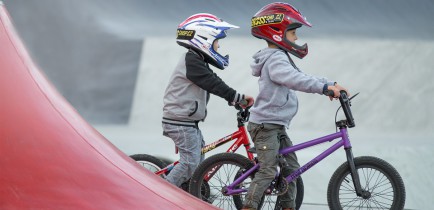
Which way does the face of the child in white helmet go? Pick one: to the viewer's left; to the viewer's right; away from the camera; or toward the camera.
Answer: to the viewer's right

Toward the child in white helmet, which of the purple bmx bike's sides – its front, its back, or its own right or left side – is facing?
back

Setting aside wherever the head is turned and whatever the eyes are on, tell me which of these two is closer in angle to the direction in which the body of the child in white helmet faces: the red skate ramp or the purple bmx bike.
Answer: the purple bmx bike

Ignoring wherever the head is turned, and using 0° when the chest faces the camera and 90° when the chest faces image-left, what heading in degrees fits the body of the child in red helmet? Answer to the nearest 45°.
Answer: approximately 270°

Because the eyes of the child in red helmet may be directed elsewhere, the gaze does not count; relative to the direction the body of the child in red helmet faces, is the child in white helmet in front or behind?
behind

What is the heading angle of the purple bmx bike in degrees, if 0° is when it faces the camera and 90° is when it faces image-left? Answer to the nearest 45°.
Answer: approximately 270°

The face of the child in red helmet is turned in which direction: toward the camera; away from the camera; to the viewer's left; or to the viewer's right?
to the viewer's right

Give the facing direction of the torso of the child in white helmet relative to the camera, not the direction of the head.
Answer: to the viewer's right
